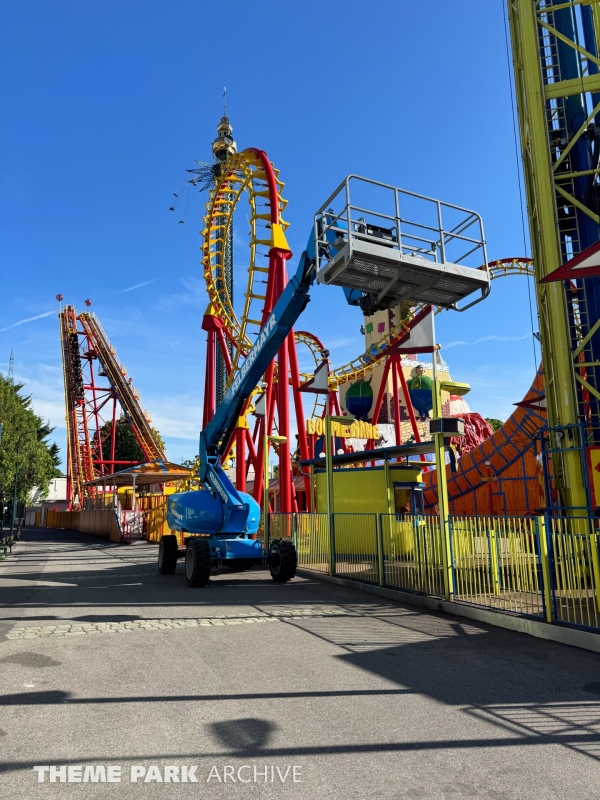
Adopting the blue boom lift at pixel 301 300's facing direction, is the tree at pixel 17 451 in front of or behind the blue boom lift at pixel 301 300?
behind

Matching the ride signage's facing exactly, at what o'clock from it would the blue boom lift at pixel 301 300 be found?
The blue boom lift is roughly at 12 o'clock from the ride signage.

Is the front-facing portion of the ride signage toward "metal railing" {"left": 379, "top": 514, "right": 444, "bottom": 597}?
yes

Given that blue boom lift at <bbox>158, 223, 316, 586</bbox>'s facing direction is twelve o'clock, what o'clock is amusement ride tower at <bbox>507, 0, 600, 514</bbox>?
The amusement ride tower is roughly at 11 o'clock from the blue boom lift.

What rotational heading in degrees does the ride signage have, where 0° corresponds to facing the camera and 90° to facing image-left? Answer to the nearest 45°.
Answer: approximately 0°

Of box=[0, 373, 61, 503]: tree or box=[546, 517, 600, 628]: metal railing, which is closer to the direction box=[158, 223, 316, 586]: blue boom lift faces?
the metal railing

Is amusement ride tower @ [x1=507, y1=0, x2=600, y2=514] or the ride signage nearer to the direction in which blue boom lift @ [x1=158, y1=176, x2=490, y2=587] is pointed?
the amusement ride tower

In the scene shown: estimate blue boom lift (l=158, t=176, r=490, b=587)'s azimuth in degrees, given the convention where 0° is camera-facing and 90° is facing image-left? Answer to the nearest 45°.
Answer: approximately 315°

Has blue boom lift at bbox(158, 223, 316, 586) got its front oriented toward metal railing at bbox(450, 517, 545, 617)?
yes

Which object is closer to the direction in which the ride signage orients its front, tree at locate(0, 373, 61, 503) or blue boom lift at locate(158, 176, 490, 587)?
the blue boom lift

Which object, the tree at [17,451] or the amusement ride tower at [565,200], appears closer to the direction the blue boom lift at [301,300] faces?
the amusement ride tower
